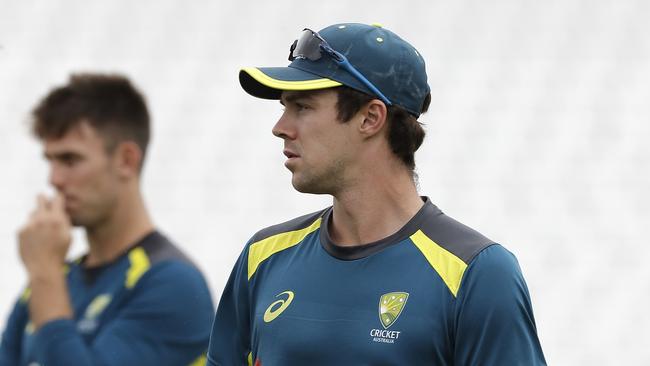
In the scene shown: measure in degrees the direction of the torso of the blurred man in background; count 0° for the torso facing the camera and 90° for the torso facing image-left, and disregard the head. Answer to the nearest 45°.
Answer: approximately 45°

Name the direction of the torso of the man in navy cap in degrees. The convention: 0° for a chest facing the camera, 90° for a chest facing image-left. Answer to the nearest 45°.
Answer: approximately 45°

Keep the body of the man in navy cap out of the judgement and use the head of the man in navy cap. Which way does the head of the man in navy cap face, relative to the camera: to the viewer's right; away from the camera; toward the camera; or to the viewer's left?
to the viewer's left

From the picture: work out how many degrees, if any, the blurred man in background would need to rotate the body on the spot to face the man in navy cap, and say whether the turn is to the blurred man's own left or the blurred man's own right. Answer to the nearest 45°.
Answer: approximately 90° to the blurred man's own left

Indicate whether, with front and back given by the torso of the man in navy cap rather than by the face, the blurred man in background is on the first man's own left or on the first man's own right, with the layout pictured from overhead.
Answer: on the first man's own right

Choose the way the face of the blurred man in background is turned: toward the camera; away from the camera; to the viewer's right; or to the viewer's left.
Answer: to the viewer's left
